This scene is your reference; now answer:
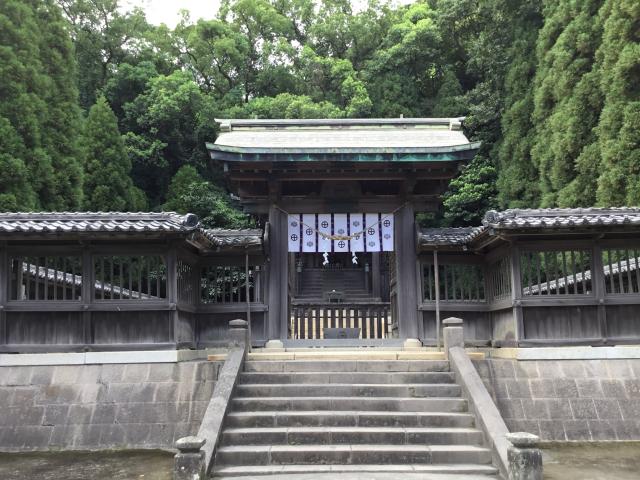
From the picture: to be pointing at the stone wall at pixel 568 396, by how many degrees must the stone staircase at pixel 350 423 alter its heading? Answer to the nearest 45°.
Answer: approximately 90° to its left

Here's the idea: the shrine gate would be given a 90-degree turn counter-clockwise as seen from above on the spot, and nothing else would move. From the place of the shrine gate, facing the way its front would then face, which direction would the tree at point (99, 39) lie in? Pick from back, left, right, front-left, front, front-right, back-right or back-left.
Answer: back-left

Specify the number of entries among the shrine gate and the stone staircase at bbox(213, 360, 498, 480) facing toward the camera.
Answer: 2

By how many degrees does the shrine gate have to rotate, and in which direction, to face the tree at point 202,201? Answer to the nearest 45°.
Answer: approximately 135° to its right

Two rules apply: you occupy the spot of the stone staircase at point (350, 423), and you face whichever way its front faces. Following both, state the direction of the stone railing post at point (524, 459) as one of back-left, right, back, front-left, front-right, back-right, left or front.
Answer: front-left

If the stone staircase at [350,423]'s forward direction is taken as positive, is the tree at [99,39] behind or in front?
behind

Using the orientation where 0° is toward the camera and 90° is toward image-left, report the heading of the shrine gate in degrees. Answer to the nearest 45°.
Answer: approximately 0°

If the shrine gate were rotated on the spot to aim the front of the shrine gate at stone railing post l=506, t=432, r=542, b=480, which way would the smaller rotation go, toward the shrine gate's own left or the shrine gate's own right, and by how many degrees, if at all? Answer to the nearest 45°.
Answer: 0° — it already faces it

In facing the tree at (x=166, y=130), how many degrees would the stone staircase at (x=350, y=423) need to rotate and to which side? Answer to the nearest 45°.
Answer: approximately 135° to its right

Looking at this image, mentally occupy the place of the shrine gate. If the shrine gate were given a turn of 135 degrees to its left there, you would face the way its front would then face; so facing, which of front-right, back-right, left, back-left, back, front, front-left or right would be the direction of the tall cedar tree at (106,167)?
left

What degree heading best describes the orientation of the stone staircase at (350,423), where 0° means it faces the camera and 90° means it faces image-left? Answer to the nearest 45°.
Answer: approximately 0°
